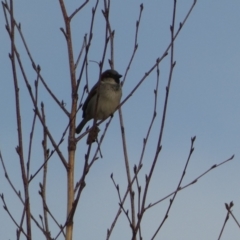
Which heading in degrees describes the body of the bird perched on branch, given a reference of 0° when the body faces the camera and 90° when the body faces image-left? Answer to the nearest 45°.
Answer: approximately 315°
